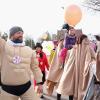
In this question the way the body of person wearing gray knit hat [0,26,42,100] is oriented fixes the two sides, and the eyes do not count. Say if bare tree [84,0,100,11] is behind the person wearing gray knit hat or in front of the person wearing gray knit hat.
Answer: behind

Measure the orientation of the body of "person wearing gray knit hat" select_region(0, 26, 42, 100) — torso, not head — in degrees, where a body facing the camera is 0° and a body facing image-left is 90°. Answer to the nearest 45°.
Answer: approximately 0°
